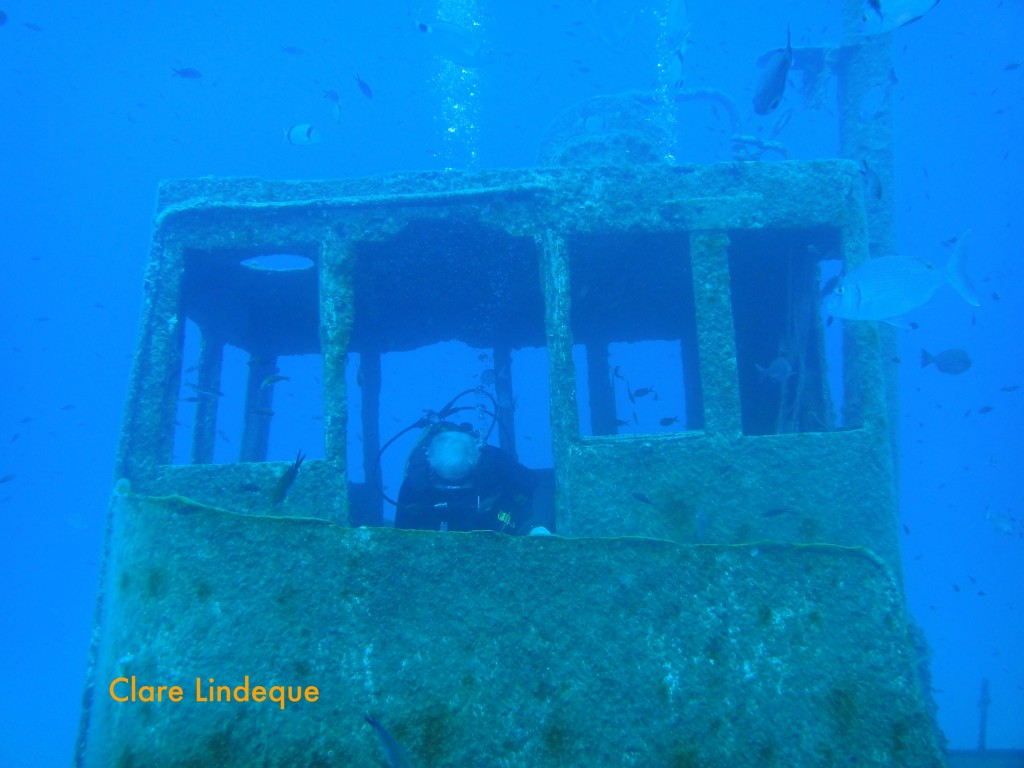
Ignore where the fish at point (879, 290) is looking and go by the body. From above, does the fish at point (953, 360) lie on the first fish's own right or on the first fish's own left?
on the first fish's own right

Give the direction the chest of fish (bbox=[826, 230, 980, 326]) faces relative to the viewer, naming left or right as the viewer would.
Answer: facing to the left of the viewer

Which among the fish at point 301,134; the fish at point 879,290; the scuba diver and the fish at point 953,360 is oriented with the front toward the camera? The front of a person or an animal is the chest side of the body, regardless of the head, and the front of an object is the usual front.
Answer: the scuba diver

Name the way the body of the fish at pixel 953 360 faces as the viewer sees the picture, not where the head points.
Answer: to the viewer's right

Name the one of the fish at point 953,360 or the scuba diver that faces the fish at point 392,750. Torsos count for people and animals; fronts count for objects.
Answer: the scuba diver

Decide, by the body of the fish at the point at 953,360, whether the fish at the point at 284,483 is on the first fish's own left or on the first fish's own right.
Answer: on the first fish's own right

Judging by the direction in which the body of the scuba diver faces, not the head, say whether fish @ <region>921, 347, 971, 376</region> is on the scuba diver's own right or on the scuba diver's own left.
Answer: on the scuba diver's own left

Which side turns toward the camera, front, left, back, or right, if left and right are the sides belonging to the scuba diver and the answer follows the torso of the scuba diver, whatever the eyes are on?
front

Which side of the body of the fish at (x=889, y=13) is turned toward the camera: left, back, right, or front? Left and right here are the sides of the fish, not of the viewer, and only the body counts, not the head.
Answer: left

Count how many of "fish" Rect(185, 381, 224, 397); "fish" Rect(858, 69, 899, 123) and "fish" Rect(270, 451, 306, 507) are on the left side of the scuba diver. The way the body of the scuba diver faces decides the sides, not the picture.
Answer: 1
